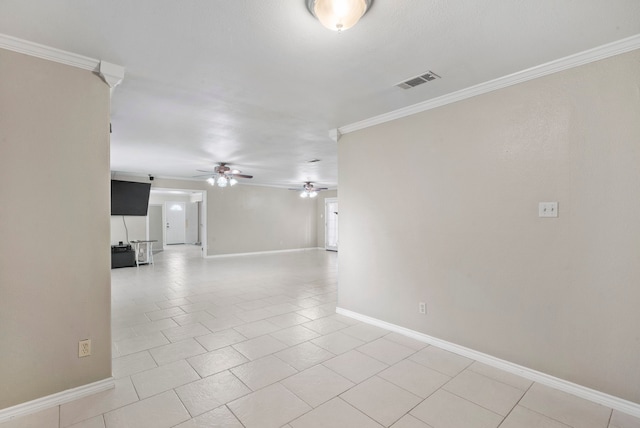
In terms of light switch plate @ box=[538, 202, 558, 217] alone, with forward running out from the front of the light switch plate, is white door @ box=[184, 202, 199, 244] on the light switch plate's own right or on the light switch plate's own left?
on the light switch plate's own right

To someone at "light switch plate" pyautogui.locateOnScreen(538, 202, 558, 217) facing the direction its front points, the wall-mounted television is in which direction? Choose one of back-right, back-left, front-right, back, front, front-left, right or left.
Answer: right

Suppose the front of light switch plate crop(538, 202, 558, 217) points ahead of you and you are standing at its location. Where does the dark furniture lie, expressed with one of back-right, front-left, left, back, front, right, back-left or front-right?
right

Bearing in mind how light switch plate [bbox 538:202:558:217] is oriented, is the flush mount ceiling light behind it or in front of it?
in front
